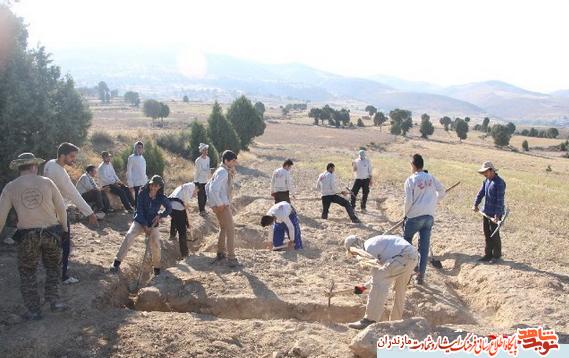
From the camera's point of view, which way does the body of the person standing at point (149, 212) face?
toward the camera

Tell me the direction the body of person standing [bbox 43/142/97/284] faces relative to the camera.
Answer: to the viewer's right

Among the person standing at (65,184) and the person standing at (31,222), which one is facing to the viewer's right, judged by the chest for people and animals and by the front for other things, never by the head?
the person standing at (65,184)

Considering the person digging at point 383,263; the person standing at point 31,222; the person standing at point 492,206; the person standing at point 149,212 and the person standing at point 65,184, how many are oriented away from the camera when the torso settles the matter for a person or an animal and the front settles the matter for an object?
1

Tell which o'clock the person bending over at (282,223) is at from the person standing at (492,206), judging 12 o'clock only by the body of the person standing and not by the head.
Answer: The person bending over is roughly at 1 o'clock from the person standing.

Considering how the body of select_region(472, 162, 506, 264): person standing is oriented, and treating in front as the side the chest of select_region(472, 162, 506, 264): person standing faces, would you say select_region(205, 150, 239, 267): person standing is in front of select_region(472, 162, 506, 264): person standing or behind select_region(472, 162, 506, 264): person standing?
in front

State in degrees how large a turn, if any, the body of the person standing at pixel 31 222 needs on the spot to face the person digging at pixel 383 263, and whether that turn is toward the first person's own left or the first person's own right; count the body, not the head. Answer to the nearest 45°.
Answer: approximately 135° to the first person's own right

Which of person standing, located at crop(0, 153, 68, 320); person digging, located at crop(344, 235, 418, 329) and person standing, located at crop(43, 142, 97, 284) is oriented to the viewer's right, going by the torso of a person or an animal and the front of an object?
person standing, located at crop(43, 142, 97, 284)

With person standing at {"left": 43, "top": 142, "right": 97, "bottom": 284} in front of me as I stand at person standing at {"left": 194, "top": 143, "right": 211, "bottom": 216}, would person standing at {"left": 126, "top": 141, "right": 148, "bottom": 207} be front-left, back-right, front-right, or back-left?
front-right

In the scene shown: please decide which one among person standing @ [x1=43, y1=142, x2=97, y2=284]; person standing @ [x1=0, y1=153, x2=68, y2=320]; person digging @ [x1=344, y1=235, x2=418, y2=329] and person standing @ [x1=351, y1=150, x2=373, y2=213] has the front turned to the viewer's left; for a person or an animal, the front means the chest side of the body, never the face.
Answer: the person digging

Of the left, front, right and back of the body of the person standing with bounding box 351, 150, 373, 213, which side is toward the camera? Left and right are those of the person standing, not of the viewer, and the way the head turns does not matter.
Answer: front

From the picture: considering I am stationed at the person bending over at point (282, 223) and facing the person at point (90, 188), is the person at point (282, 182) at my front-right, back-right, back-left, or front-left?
front-right

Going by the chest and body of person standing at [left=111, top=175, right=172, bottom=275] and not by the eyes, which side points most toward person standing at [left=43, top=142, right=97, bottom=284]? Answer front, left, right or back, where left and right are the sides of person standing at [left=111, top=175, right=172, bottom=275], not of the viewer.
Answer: right

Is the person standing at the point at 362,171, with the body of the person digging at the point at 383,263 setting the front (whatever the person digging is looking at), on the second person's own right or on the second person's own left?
on the second person's own right

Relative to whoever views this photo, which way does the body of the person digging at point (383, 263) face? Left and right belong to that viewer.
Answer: facing to the left of the viewer

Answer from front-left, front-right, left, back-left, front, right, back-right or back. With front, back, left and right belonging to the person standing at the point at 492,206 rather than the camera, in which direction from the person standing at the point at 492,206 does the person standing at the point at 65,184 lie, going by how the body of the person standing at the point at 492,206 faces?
front

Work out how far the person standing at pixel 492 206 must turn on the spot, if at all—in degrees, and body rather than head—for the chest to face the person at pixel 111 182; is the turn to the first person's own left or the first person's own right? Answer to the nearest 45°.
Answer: approximately 45° to the first person's own right

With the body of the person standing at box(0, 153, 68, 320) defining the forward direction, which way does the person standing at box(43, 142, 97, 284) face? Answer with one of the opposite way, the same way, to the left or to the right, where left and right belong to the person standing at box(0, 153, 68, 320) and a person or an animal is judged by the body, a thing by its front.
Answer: to the right

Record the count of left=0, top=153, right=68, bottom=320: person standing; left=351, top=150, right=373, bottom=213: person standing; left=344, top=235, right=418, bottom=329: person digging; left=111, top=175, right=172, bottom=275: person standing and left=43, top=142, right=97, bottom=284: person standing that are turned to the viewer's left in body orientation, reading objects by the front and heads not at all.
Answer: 1

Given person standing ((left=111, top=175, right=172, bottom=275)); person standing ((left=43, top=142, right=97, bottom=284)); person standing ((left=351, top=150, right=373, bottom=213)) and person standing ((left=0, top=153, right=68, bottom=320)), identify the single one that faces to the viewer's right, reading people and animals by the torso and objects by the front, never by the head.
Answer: person standing ((left=43, top=142, right=97, bottom=284))
